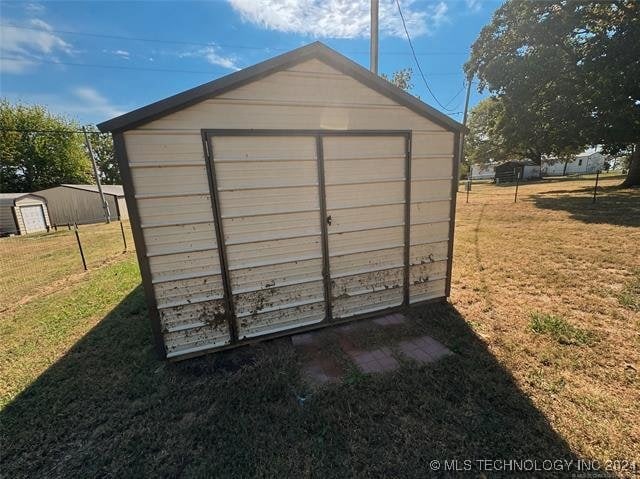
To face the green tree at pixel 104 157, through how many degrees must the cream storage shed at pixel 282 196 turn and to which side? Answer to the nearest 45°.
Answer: approximately 135° to its right

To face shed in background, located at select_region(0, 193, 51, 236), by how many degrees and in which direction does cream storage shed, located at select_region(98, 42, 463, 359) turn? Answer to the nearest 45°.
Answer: approximately 135° to its right

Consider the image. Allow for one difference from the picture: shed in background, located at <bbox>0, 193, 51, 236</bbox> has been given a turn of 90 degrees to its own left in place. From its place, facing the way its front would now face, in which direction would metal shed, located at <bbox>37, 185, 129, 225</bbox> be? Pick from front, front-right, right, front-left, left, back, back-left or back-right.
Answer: front

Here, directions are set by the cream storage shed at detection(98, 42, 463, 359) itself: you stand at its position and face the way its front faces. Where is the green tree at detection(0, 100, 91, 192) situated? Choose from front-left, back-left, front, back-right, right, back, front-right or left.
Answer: back-right

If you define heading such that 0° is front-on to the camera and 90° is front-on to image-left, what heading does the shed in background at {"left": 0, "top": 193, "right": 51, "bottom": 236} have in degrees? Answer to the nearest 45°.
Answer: approximately 315°

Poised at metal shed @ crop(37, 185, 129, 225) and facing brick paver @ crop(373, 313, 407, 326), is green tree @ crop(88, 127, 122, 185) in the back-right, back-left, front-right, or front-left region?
back-left

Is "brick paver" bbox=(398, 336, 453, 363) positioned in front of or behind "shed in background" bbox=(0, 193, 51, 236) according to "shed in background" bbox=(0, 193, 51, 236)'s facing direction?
in front

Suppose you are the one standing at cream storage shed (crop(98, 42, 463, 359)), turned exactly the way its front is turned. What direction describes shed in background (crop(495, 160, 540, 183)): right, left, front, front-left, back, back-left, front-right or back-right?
back-left

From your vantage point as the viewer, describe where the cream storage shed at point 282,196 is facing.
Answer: facing the viewer

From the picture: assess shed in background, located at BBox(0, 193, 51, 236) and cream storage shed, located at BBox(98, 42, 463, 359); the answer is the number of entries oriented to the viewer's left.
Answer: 0
